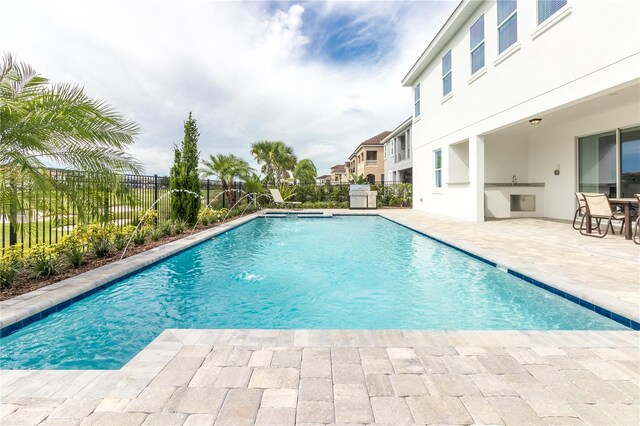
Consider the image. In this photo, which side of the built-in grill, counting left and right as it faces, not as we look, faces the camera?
front

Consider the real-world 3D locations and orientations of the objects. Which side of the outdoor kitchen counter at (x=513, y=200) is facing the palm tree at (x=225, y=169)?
right

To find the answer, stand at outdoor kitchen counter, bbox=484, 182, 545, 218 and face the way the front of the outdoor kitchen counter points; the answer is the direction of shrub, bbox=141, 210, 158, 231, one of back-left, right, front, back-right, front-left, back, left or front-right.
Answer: front-right

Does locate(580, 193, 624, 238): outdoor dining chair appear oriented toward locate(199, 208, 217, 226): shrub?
no

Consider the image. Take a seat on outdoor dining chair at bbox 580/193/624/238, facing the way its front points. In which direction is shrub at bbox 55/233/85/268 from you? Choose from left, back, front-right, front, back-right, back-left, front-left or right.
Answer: back

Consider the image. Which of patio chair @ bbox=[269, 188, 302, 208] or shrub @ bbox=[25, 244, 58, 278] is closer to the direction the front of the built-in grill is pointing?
the shrub

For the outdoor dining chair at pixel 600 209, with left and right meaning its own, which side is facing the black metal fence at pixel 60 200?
back

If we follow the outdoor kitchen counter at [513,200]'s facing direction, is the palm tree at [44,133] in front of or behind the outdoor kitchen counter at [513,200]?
in front

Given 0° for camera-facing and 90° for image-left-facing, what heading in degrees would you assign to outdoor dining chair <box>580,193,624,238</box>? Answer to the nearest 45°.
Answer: approximately 225°

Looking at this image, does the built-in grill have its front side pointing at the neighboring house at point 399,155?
no

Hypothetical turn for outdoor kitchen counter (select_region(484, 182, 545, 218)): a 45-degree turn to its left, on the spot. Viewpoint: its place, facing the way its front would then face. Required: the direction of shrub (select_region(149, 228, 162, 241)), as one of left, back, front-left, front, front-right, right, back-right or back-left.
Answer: right

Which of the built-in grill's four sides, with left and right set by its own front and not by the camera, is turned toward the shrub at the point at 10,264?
front
